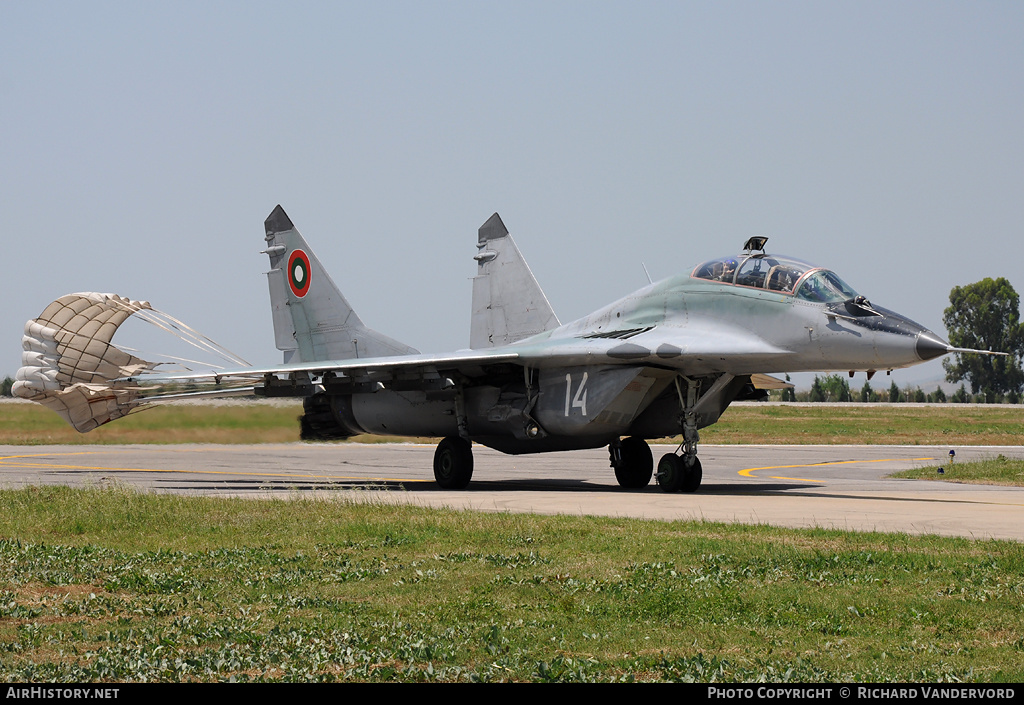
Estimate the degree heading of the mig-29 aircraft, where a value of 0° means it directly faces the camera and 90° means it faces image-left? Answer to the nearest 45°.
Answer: approximately 315°
